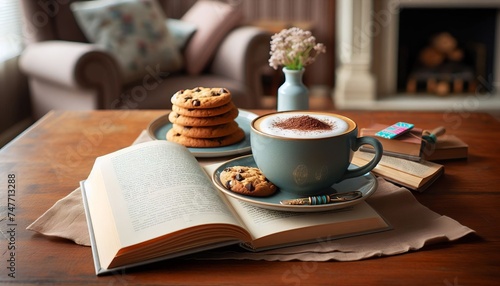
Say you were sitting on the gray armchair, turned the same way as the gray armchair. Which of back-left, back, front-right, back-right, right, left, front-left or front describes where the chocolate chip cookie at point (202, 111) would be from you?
front-right

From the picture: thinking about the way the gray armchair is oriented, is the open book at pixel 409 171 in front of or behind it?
in front

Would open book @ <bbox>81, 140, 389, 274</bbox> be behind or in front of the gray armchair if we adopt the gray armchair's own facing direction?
in front

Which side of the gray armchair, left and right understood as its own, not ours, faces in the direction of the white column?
left

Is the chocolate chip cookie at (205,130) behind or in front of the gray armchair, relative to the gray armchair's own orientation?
in front
